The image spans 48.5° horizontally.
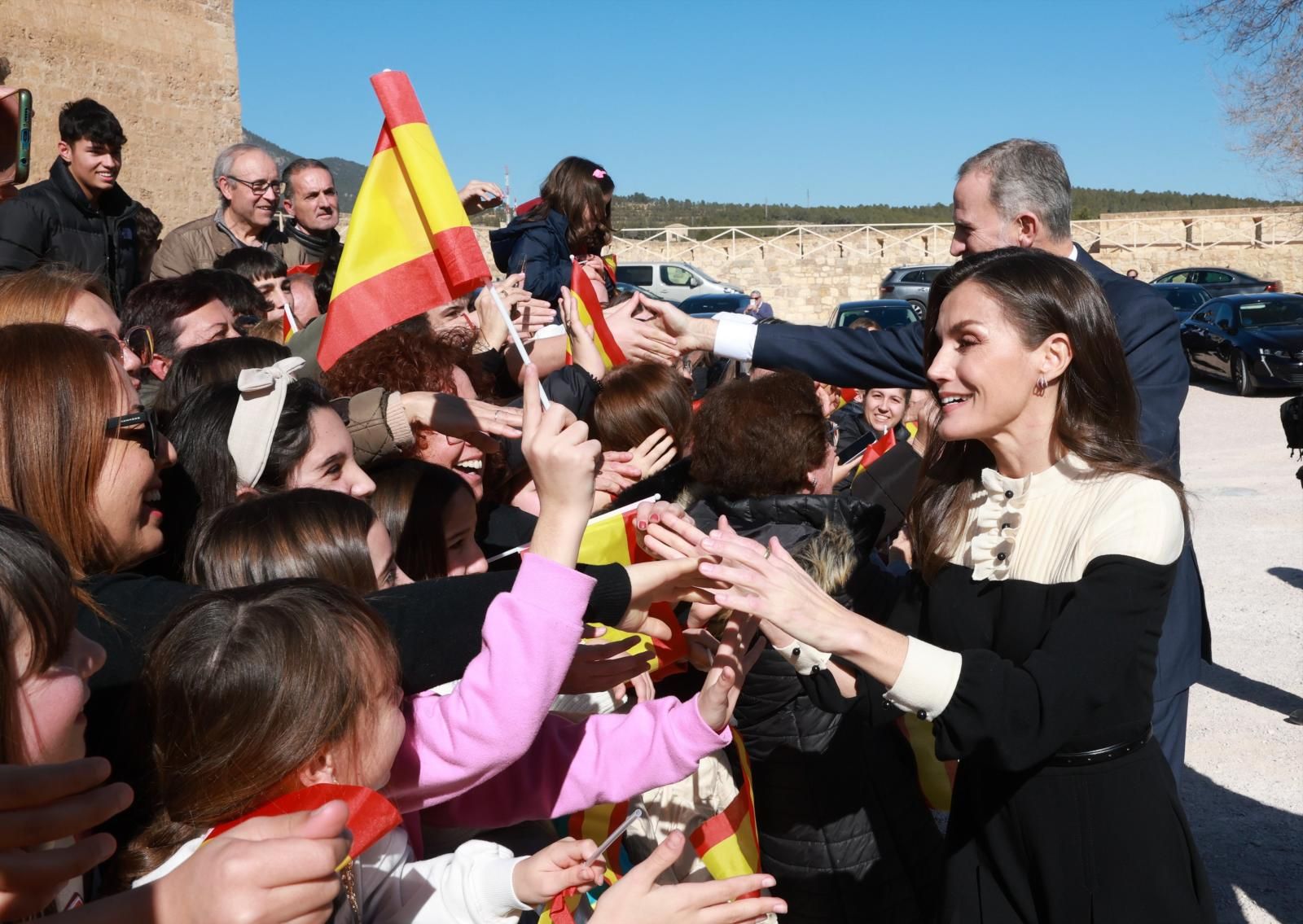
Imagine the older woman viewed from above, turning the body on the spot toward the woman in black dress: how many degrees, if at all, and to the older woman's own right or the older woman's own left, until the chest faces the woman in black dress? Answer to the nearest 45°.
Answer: approximately 90° to the older woman's own right

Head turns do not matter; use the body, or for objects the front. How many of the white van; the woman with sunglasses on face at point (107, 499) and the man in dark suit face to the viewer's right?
2

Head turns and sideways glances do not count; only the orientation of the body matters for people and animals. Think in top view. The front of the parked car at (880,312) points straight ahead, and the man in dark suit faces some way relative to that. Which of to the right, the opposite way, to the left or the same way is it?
to the right

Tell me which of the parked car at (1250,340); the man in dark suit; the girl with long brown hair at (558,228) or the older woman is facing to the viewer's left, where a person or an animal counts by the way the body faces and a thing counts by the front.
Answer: the man in dark suit

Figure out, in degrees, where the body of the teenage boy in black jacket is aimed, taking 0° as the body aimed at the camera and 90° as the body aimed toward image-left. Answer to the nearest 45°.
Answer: approximately 315°

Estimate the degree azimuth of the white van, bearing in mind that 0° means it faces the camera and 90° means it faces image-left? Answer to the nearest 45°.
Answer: approximately 270°

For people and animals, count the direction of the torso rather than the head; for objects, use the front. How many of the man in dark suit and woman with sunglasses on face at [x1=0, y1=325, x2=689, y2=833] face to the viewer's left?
1
